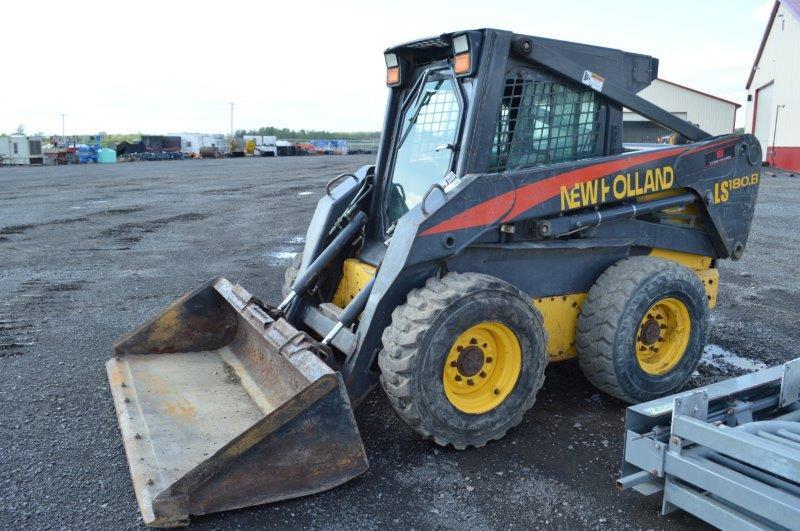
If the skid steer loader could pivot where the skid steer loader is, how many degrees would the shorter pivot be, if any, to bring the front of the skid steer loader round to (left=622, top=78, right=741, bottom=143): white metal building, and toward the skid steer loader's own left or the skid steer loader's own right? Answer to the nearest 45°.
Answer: approximately 135° to the skid steer loader's own right

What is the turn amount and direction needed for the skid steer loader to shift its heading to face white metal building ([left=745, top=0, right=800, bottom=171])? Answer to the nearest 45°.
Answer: approximately 180°

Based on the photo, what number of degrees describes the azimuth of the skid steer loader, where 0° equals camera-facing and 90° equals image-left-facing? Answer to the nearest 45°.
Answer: approximately 45°

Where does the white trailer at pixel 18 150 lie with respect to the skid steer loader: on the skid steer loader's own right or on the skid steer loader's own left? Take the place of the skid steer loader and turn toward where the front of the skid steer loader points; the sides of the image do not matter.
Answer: on the skid steer loader's own right
